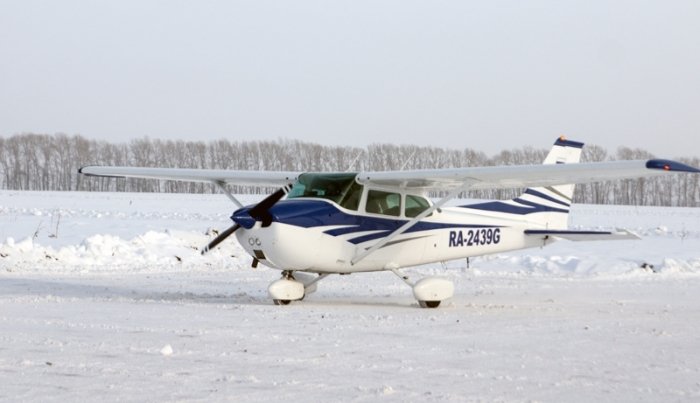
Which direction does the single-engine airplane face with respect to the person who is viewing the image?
facing the viewer and to the left of the viewer
